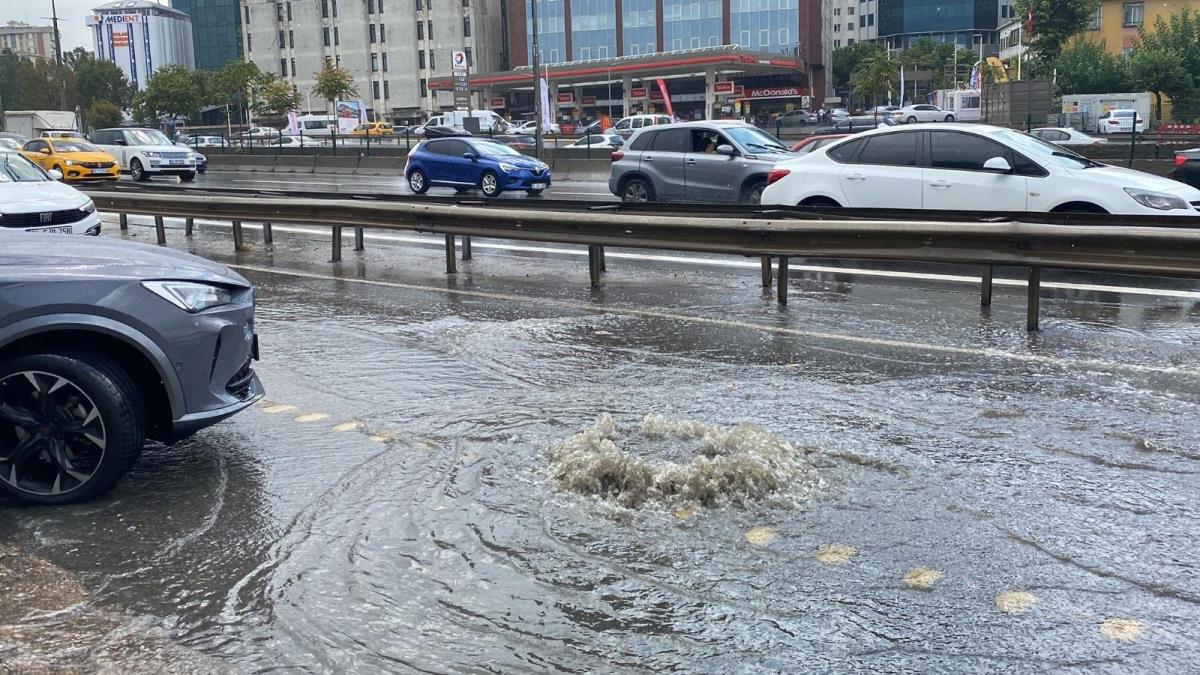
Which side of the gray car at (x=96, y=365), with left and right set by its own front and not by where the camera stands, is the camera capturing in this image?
right

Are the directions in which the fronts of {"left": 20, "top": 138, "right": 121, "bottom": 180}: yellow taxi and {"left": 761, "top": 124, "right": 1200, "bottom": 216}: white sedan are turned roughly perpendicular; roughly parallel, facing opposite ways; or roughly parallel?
roughly parallel

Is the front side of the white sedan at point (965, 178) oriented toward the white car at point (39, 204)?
no

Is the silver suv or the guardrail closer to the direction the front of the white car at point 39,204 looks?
the guardrail

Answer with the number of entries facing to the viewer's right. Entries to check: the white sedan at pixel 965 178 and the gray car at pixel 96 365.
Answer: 2

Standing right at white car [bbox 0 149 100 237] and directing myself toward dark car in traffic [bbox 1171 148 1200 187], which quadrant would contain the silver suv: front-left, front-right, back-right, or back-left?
front-left

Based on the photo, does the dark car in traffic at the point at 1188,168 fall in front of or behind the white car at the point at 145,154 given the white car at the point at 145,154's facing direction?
in front

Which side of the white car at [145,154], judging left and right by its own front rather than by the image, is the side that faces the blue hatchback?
front

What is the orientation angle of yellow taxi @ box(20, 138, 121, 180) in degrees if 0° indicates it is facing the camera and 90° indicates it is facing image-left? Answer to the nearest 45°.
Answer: approximately 315°

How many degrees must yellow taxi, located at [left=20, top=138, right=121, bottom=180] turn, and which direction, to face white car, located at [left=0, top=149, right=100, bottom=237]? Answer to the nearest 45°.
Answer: approximately 45° to its right

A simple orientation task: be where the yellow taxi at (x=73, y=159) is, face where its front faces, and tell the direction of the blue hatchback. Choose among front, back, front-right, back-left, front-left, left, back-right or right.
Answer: front

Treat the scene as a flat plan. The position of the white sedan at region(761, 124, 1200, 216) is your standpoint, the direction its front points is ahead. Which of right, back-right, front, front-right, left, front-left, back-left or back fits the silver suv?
back-left

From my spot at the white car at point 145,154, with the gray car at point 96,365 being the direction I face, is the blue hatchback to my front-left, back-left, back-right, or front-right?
front-left

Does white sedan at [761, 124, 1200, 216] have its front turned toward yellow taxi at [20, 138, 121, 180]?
no

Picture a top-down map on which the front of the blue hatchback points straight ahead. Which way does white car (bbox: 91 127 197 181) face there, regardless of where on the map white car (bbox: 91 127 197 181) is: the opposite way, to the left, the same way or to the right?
the same way

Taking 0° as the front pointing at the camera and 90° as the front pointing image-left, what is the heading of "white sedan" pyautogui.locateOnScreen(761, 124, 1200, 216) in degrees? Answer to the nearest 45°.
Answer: approximately 270°

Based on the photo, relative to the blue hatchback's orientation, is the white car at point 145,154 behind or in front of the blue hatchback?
behind

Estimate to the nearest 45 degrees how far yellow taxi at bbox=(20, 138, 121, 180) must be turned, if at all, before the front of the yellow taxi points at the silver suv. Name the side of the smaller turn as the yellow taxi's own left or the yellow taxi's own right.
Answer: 0° — it already faces it

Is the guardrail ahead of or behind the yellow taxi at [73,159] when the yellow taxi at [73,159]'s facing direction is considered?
ahead
